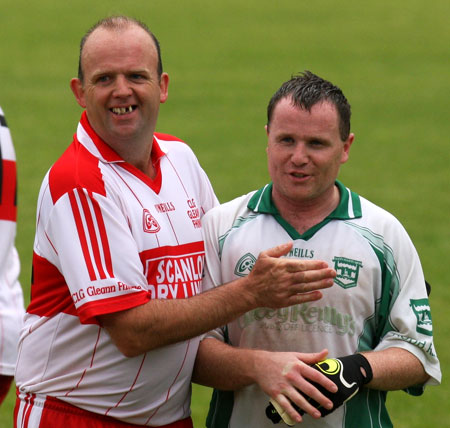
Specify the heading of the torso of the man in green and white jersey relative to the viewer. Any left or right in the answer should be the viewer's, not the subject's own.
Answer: facing the viewer

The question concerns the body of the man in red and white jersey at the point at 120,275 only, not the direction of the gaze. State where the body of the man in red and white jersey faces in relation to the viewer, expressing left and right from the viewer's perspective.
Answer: facing the viewer and to the right of the viewer

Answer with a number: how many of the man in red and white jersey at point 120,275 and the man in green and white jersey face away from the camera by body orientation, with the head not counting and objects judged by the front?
0

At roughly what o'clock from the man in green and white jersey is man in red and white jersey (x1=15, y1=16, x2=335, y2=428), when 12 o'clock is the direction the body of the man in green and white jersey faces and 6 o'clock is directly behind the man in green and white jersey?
The man in red and white jersey is roughly at 3 o'clock from the man in green and white jersey.

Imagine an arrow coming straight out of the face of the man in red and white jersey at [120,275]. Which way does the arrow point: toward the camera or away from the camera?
toward the camera
